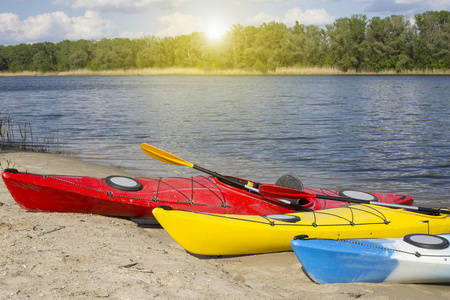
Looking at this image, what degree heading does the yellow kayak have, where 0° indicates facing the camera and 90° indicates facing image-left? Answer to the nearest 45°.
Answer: approximately 45°

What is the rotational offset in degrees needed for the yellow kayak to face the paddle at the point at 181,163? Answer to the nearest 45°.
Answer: approximately 90° to its right

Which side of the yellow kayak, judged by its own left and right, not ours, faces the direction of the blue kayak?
left
